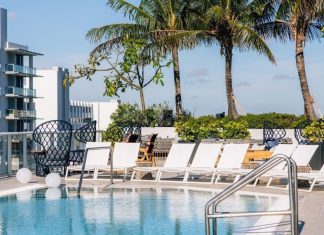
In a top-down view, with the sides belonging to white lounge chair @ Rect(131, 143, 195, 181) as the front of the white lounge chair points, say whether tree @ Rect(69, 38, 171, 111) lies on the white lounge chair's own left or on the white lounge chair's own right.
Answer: on the white lounge chair's own right

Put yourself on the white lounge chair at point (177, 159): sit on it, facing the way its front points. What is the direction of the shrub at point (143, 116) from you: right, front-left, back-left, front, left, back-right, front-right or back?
back-right

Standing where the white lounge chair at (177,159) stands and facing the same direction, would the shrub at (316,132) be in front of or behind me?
behind

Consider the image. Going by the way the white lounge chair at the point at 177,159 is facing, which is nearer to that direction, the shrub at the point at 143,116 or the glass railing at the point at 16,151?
the glass railing

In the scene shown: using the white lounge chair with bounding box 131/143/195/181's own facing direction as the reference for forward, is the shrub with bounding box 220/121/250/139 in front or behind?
behind

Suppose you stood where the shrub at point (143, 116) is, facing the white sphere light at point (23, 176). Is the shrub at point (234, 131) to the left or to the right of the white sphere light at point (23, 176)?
left

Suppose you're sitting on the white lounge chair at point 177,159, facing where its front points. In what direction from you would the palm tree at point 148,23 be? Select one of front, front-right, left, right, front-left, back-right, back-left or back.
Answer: back-right

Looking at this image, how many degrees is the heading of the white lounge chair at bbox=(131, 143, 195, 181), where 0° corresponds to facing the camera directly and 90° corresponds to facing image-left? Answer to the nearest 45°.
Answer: approximately 45°

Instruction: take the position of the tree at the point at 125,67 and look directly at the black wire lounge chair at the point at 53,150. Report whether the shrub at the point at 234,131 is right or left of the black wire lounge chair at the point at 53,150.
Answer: left
